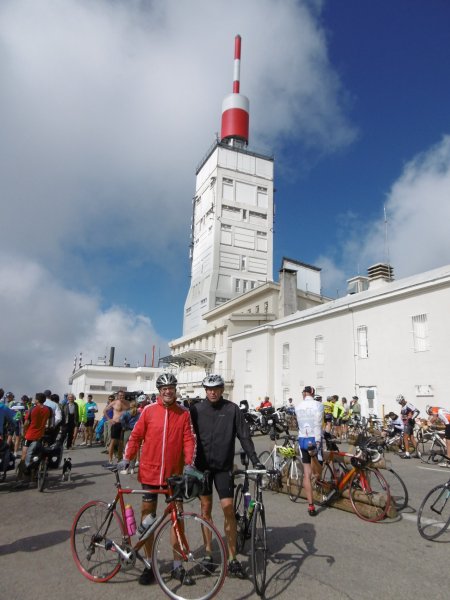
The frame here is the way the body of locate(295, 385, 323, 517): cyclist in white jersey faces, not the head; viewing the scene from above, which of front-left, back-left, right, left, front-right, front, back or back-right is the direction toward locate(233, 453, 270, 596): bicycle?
back

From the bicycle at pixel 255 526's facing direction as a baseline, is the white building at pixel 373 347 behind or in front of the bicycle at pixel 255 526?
behind

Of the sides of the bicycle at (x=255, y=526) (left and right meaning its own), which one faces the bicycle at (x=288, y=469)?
back

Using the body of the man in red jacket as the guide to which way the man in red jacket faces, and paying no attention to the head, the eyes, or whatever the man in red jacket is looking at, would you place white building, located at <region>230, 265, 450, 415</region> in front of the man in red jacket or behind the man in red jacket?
behind

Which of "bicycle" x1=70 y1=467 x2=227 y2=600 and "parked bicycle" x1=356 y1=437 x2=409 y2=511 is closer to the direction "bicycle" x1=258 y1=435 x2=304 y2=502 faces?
the parked bicycle

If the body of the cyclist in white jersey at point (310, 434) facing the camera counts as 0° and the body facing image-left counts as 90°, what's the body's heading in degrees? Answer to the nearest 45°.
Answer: approximately 180°

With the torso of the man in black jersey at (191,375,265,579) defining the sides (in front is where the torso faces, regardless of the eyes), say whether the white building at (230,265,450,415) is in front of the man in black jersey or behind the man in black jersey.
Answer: behind
